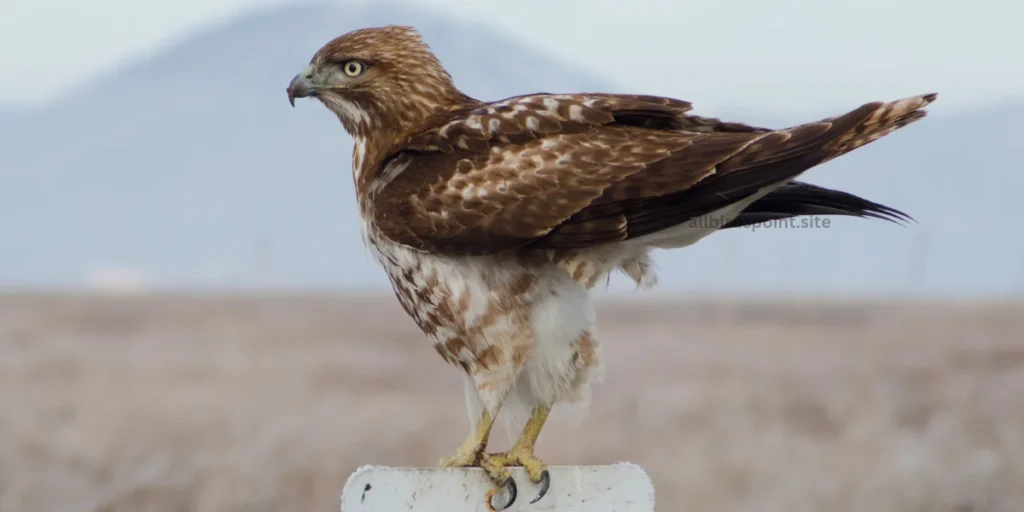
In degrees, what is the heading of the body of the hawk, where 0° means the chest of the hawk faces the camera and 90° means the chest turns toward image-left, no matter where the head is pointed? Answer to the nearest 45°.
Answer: approximately 90°
